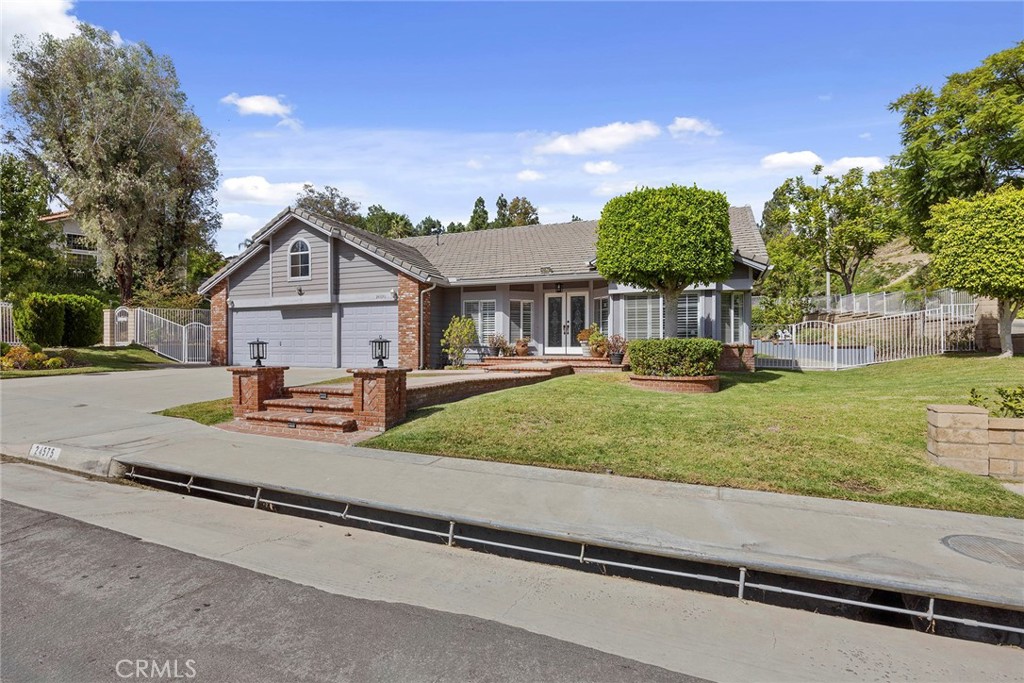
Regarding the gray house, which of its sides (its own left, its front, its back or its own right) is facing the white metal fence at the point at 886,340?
left

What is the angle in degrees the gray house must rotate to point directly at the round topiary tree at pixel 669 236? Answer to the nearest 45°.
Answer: approximately 45° to its left

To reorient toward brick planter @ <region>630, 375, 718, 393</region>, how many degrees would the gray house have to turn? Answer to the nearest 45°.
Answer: approximately 45° to its left

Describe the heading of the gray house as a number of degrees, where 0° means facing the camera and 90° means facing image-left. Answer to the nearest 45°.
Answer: approximately 0°

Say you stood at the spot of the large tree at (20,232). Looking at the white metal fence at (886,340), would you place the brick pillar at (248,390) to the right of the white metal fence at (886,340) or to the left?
right

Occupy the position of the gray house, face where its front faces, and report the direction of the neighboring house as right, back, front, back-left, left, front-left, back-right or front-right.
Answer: back-right

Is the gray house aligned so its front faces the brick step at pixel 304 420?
yes

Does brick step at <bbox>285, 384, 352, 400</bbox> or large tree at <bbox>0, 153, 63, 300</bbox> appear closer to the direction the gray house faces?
the brick step

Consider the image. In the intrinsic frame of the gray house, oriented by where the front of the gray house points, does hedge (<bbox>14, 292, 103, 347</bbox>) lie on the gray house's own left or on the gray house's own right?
on the gray house's own right

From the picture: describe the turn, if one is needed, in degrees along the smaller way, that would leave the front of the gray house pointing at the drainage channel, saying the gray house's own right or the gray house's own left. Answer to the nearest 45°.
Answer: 0° — it already faces it

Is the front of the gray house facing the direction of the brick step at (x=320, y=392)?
yes
